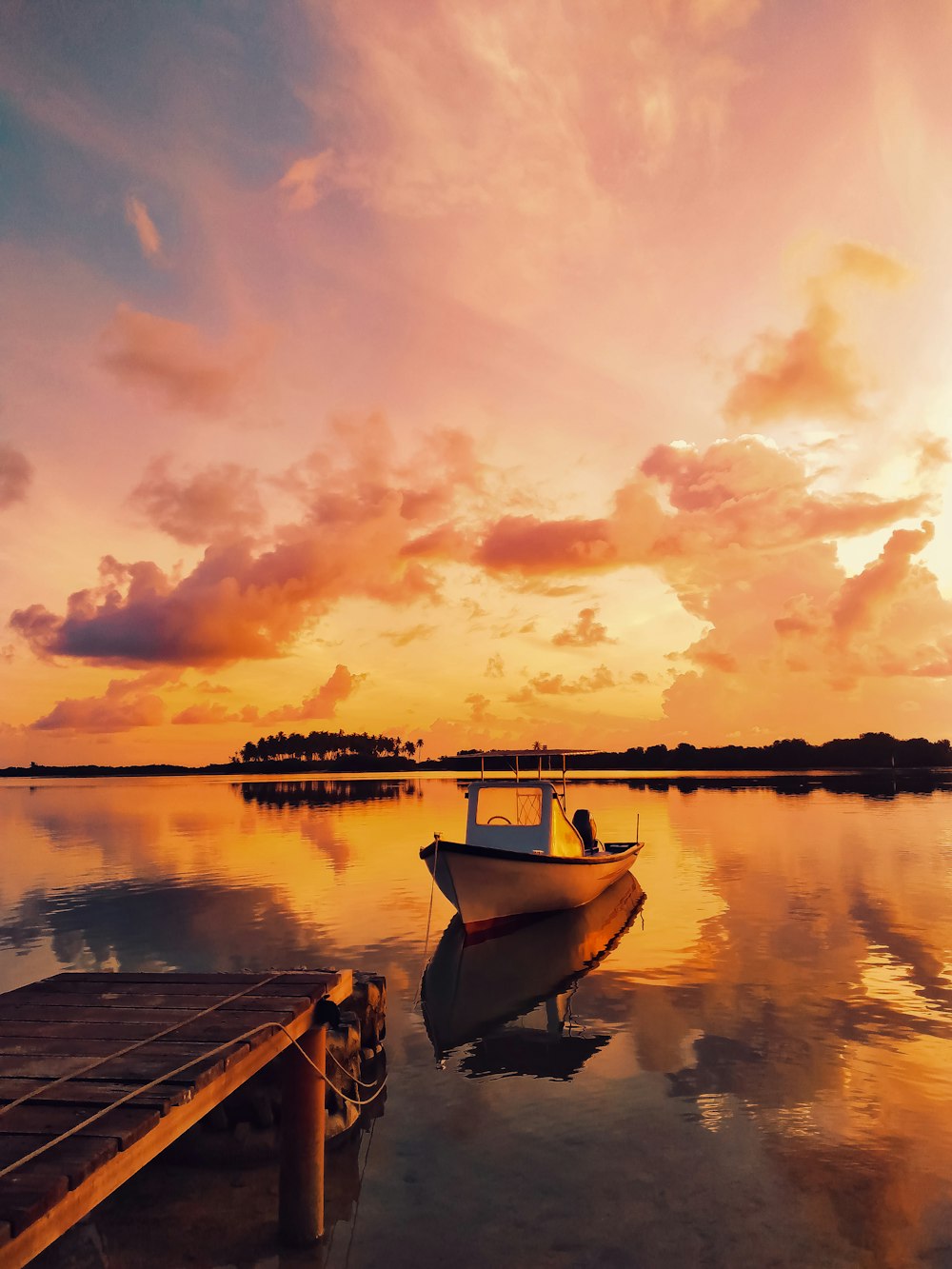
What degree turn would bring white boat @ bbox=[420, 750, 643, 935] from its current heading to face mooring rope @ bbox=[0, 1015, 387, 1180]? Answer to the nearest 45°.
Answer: approximately 45° to its left

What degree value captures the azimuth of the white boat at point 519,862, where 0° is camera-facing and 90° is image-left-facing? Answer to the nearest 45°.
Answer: approximately 45°

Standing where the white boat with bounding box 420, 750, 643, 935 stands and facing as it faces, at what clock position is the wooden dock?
The wooden dock is roughly at 11 o'clock from the white boat.

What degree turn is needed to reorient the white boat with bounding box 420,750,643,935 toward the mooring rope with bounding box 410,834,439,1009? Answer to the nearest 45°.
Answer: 0° — it already faces it

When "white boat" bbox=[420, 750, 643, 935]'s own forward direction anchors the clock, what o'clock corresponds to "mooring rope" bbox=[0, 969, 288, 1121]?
The mooring rope is roughly at 11 o'clock from the white boat.
